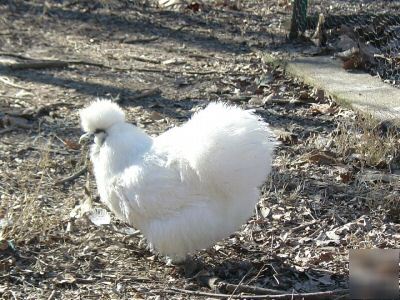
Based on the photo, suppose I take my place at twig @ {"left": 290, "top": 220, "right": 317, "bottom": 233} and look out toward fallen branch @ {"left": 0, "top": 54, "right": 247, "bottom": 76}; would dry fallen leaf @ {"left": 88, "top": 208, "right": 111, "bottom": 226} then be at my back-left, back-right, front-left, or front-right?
front-left

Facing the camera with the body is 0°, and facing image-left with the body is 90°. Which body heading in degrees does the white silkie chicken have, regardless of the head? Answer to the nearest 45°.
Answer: approximately 90°

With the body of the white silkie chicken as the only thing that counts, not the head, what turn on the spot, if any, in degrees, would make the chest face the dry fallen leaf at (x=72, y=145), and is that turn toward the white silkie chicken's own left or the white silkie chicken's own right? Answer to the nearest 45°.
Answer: approximately 45° to the white silkie chicken's own right

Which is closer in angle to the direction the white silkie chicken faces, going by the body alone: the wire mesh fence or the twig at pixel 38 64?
the twig

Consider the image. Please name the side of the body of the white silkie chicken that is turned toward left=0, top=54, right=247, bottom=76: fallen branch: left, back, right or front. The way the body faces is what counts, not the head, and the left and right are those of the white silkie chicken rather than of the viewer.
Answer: right

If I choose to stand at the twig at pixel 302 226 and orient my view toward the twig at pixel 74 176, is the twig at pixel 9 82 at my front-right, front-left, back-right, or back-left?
front-right

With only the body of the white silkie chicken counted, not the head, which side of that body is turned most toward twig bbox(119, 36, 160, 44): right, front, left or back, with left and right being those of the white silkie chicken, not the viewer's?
right

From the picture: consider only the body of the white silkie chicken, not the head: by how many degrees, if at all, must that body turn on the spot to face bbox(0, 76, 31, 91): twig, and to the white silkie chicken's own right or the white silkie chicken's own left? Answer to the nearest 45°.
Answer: approximately 45° to the white silkie chicken's own right

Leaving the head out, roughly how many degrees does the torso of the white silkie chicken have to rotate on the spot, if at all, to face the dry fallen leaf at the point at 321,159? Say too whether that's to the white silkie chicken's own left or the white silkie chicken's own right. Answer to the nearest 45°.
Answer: approximately 135° to the white silkie chicken's own right

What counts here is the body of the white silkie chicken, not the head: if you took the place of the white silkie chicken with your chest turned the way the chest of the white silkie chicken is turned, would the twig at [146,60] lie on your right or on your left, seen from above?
on your right

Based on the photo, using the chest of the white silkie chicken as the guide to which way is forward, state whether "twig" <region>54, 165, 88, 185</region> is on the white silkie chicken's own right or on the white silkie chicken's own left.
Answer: on the white silkie chicken's own right

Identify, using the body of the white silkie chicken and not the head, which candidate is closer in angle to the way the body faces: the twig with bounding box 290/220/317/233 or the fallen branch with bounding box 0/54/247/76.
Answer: the fallen branch

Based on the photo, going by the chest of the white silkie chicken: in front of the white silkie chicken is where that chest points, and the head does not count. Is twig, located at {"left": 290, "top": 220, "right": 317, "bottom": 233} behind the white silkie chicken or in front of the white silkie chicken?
behind

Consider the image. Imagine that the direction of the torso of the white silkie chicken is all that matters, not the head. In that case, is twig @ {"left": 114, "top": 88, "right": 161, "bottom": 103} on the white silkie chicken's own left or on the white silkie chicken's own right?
on the white silkie chicken's own right
